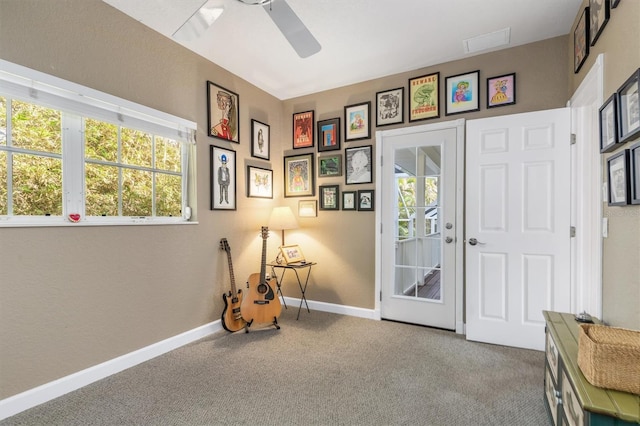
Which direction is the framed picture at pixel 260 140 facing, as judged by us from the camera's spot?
facing the viewer and to the right of the viewer

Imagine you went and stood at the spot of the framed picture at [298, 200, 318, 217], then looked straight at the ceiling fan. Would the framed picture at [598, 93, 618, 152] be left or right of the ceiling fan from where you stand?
left

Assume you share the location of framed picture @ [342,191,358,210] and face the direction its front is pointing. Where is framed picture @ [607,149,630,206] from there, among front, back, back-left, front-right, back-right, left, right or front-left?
front-left

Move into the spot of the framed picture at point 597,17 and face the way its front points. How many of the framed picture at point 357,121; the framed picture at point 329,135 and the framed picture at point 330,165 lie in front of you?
3

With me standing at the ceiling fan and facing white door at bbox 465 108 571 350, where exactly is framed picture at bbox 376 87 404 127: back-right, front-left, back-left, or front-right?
front-left

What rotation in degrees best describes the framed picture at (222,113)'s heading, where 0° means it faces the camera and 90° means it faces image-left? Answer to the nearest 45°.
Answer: approximately 315°

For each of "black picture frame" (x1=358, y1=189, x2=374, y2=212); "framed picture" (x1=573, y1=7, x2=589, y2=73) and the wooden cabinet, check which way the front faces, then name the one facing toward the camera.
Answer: the black picture frame

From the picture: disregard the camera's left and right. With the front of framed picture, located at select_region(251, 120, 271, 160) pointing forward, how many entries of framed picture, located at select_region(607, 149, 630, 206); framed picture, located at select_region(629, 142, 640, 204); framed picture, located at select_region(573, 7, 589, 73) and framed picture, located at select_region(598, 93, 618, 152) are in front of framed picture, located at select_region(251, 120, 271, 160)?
4

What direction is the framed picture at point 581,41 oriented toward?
to the viewer's left

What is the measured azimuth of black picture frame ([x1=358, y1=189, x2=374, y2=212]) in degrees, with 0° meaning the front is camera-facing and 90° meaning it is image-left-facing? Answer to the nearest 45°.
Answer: approximately 0°

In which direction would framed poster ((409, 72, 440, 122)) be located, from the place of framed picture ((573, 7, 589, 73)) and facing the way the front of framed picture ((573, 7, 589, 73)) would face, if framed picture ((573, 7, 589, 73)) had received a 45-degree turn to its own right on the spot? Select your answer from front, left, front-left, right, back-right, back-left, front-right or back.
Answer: front-left

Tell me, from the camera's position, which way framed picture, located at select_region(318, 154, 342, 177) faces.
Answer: facing the viewer and to the left of the viewer

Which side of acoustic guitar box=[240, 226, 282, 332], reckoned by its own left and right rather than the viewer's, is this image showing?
front

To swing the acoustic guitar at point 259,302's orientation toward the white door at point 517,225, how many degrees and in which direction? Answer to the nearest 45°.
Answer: approximately 90° to its left

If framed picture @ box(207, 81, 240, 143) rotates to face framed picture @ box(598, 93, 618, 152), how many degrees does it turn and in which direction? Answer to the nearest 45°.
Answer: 0° — it already faces it

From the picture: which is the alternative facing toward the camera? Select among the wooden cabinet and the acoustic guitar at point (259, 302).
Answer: the acoustic guitar

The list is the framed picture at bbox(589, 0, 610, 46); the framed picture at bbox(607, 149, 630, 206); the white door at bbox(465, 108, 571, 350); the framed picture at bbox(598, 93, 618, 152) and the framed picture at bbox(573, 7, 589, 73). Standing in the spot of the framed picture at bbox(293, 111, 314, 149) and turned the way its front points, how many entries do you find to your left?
5
